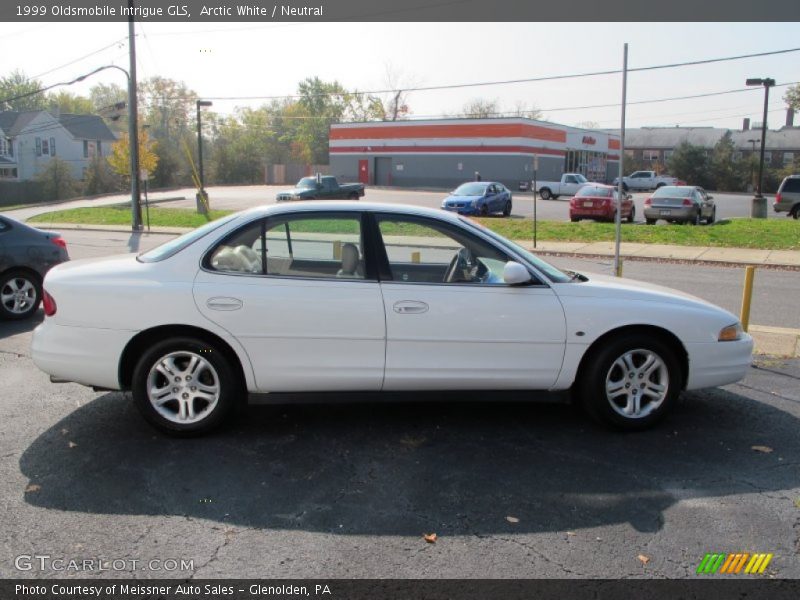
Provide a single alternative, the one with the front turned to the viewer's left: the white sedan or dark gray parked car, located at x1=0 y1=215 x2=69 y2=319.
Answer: the dark gray parked car

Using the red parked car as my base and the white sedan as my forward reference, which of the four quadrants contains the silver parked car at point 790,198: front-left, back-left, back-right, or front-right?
back-left

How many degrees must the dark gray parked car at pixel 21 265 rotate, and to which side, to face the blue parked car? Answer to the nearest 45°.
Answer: approximately 135° to its right

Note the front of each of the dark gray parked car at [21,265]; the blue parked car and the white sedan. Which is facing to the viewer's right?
the white sedan

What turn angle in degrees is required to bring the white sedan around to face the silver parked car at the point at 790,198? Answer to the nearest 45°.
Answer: approximately 45° to its left

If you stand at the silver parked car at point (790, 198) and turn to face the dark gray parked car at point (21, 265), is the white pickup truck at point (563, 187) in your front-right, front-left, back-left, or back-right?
back-right

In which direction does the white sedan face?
to the viewer's right

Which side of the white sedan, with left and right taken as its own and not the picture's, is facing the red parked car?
left

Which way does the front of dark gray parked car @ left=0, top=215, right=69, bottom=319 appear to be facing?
to the viewer's left

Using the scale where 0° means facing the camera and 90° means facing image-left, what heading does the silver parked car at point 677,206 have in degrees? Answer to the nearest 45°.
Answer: approximately 225°

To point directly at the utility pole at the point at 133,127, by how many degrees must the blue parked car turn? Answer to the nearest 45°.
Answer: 0° — it already faces it

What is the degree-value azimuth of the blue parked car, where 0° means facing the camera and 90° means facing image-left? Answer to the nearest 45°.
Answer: approximately 45°

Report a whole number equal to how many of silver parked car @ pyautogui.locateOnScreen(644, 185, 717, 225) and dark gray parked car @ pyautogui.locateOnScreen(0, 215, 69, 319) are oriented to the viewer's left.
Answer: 1
